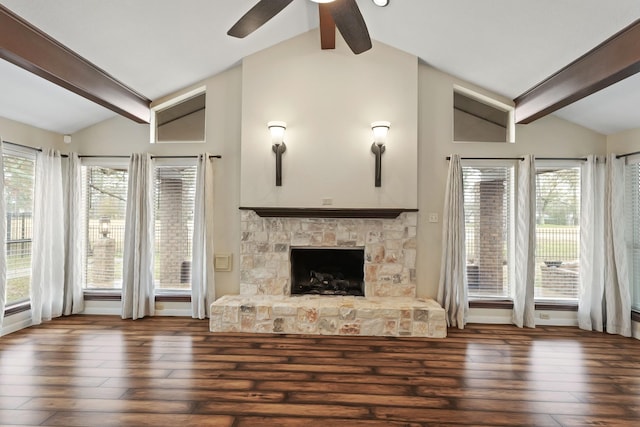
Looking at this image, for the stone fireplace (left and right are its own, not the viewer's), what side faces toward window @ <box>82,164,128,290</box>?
right

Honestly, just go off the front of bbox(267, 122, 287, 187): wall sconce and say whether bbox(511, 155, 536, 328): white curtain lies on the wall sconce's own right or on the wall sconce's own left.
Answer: on the wall sconce's own left

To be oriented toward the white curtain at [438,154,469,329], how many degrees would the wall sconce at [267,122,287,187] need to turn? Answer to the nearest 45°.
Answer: approximately 90° to its left

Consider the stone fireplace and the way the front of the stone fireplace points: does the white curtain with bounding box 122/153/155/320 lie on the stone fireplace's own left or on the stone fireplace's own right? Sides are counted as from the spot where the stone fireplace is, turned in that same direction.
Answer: on the stone fireplace's own right

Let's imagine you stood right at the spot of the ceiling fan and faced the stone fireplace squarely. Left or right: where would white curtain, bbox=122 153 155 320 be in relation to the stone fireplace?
left

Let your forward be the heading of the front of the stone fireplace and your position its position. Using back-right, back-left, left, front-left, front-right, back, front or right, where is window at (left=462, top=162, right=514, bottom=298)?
left

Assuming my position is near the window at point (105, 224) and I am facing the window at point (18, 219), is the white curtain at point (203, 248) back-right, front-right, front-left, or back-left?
back-left

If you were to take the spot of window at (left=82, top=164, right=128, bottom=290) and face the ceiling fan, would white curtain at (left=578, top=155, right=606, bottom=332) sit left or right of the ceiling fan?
left

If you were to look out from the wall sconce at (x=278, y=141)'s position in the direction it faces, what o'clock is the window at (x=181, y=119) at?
The window is roughly at 4 o'clock from the wall sconce.

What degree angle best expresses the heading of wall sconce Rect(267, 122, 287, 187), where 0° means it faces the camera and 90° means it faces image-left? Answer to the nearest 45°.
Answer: approximately 0°

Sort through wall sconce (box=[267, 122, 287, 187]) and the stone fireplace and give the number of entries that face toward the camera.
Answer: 2

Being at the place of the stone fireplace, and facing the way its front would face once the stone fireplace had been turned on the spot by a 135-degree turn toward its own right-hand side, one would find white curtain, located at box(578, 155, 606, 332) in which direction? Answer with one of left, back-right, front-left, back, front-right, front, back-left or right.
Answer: back-right

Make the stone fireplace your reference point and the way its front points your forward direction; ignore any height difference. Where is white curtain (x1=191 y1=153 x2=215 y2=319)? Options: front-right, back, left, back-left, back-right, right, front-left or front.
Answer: right
